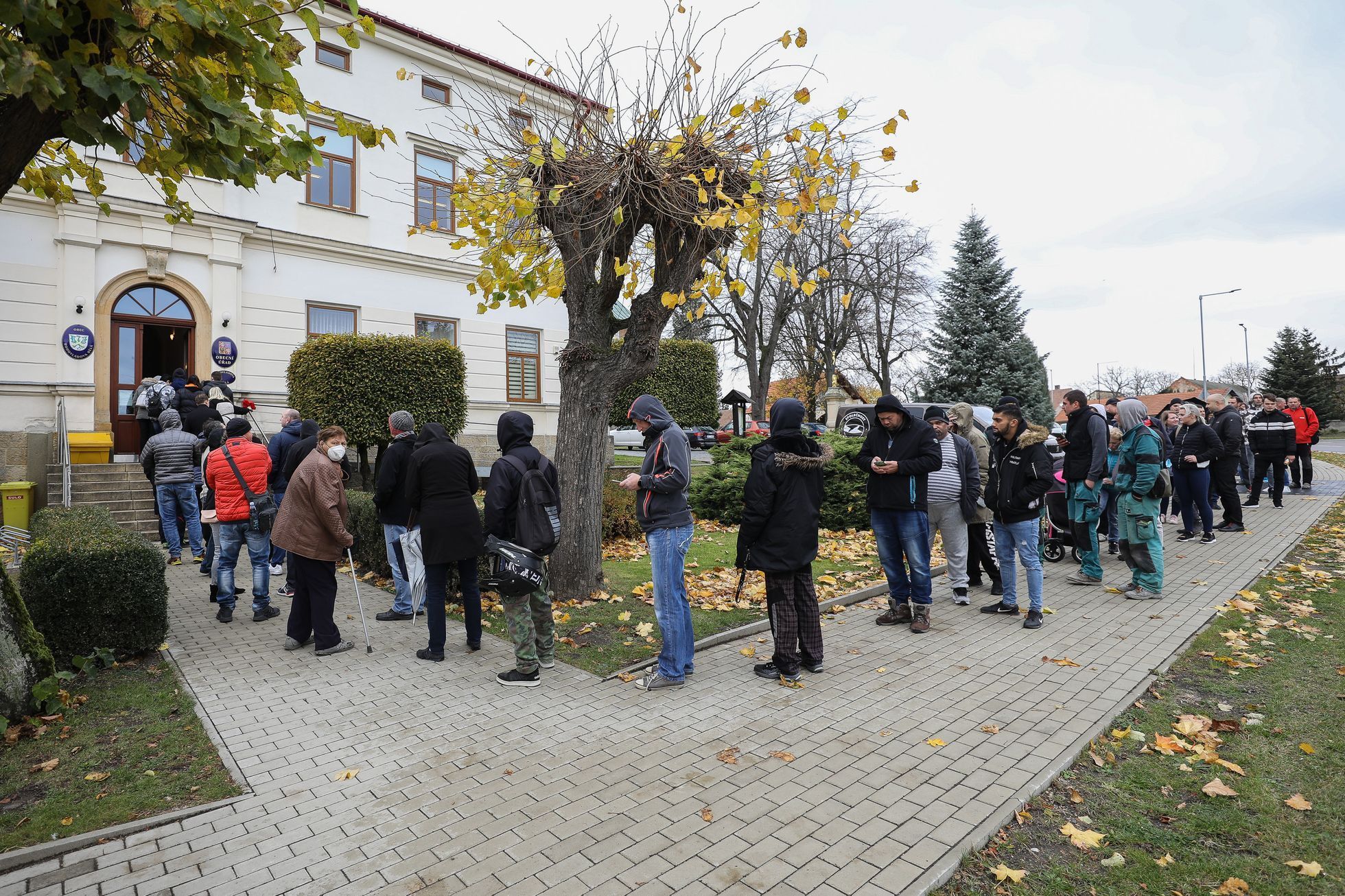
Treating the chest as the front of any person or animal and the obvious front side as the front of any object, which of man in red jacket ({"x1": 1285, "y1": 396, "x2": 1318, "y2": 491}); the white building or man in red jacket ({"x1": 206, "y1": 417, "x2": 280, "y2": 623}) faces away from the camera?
man in red jacket ({"x1": 206, "y1": 417, "x2": 280, "y2": 623})

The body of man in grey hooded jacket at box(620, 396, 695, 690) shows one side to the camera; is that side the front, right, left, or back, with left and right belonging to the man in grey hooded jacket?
left

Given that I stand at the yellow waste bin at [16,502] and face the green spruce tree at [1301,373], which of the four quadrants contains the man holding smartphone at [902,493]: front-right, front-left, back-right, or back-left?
front-right

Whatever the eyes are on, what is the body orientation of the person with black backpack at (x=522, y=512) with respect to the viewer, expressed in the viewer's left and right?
facing away from the viewer and to the left of the viewer

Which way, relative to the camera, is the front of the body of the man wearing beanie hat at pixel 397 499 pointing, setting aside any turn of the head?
to the viewer's left

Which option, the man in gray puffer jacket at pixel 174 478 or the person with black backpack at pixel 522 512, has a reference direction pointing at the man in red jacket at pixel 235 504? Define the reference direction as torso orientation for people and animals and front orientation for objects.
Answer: the person with black backpack

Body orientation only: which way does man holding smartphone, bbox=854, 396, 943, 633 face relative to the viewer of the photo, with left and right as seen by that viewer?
facing the viewer and to the left of the viewer

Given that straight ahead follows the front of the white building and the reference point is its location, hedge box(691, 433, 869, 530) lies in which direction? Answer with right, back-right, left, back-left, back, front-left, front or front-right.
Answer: front

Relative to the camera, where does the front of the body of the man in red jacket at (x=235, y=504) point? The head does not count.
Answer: away from the camera

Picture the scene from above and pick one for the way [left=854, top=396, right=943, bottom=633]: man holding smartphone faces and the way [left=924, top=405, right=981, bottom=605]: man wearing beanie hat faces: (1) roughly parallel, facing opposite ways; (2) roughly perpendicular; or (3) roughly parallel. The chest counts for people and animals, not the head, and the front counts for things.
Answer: roughly parallel

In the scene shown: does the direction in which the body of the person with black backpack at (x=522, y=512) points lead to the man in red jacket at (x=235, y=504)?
yes

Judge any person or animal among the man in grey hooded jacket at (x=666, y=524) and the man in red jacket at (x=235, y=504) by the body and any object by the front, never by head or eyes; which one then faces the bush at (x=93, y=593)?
the man in grey hooded jacket

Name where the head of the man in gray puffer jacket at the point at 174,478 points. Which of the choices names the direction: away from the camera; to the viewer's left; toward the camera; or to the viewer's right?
away from the camera

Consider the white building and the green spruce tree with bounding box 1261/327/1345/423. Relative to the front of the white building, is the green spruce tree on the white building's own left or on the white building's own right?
on the white building's own left
